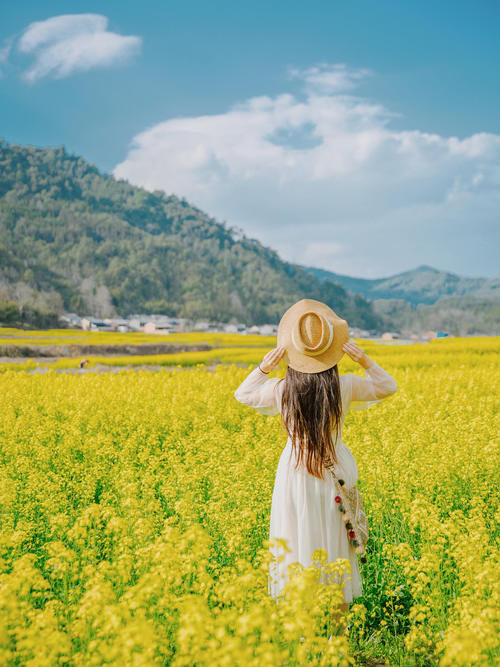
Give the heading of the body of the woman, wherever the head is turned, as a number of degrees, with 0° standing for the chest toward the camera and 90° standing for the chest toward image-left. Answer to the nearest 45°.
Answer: approximately 180°

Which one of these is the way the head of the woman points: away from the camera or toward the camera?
away from the camera
